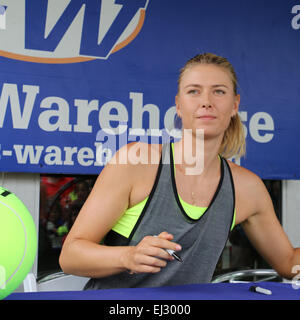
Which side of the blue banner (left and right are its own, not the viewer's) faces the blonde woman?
front

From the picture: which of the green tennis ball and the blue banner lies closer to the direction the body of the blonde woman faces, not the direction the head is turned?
the green tennis ball

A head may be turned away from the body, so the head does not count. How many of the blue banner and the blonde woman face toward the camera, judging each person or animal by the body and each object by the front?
2

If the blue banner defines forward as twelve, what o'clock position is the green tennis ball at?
The green tennis ball is roughly at 12 o'clock from the blue banner.

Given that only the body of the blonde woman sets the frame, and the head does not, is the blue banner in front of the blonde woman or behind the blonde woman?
behind

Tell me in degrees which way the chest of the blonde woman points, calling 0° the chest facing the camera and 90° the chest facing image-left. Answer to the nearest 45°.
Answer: approximately 0°

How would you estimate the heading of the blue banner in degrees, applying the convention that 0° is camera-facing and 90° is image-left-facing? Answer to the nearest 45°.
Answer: approximately 0°

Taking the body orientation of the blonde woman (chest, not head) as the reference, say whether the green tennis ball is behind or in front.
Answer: in front
